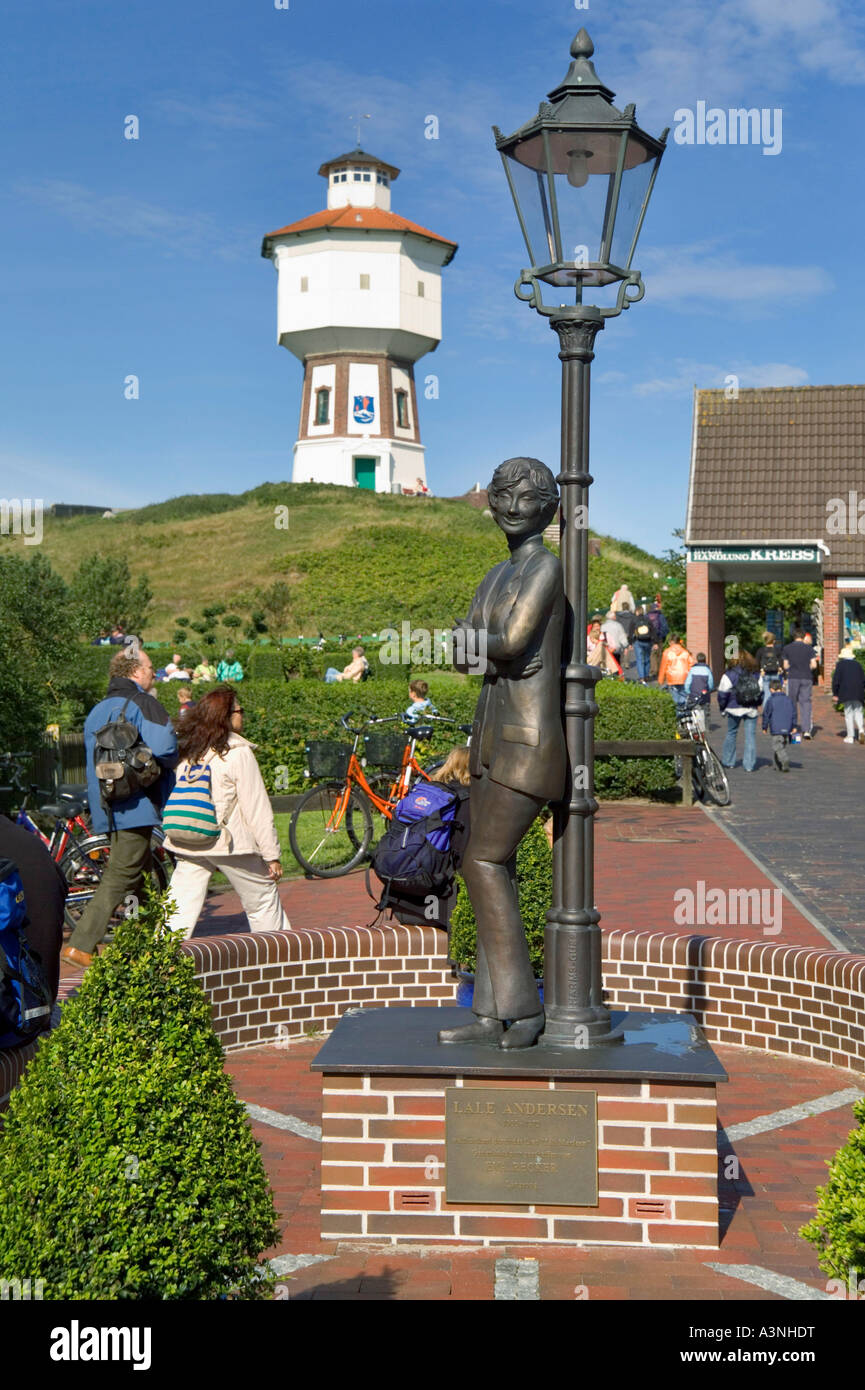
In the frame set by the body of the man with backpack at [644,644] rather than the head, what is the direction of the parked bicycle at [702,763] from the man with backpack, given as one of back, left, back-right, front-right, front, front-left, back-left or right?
back

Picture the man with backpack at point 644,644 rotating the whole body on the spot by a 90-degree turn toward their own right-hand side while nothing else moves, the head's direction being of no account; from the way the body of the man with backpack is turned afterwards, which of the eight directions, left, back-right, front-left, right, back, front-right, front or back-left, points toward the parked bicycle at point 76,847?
right

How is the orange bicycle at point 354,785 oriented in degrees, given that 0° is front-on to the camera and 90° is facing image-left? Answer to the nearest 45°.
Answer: approximately 45°

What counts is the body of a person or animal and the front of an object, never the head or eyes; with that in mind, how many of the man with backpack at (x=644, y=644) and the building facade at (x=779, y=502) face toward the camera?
1

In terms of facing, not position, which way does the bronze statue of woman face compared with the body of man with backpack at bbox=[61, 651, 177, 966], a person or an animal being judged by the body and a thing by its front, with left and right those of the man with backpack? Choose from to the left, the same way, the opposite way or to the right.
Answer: the opposite way

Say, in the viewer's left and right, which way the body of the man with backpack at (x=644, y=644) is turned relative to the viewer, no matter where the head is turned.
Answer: facing away from the viewer

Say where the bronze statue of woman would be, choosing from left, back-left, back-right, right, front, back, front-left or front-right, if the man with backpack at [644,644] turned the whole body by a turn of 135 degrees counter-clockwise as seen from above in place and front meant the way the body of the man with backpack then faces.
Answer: front-left

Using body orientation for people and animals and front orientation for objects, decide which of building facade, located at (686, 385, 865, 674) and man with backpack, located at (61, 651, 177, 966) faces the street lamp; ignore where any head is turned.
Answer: the building facade
